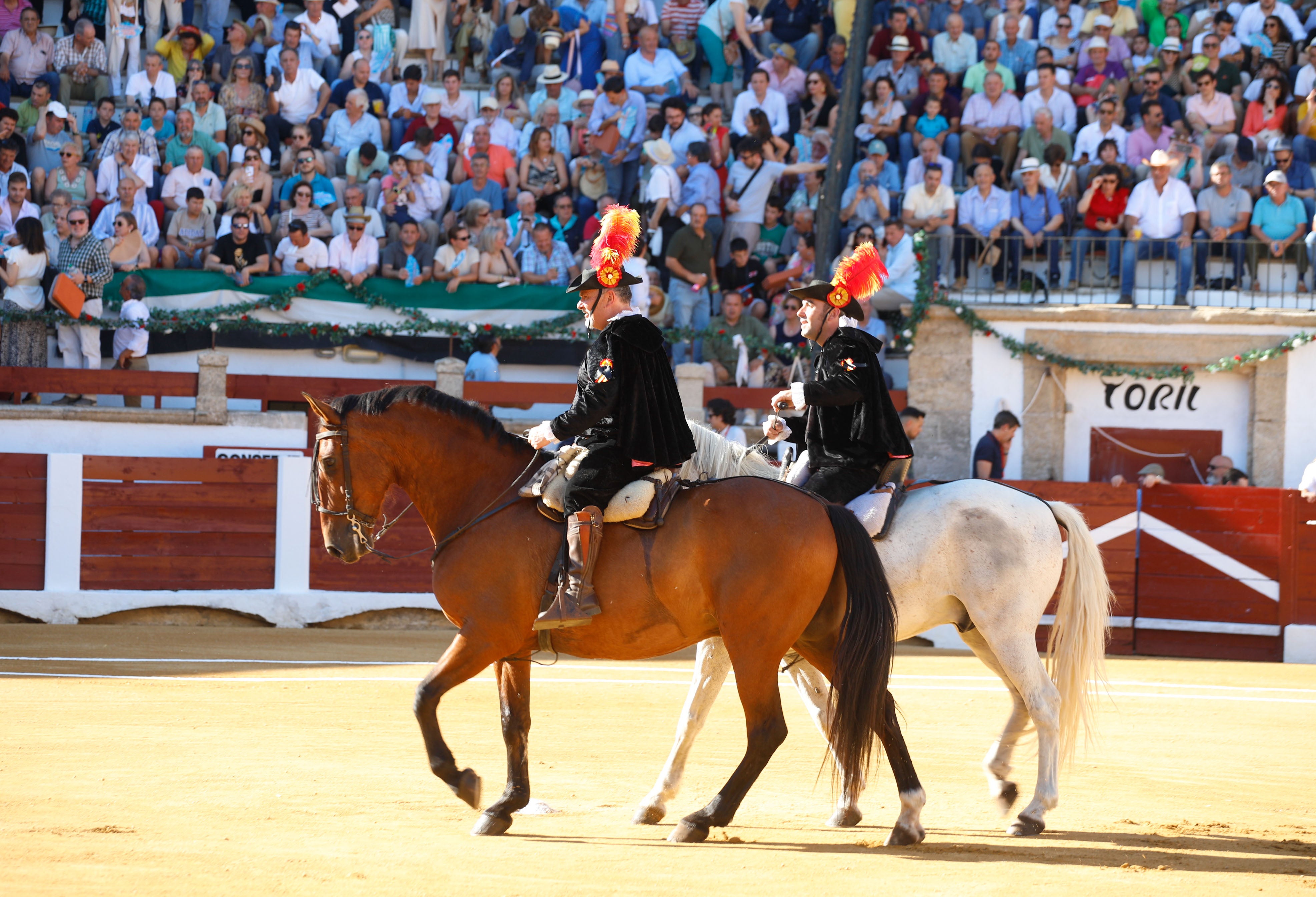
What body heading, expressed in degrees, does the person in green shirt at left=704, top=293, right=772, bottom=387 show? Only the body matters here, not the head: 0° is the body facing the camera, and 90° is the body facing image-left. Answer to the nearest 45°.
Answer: approximately 0°

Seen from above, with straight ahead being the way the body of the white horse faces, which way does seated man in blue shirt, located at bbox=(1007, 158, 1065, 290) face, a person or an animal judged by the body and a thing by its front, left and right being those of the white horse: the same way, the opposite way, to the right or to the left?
to the left

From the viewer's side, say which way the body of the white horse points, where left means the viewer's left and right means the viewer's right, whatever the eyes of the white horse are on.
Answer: facing to the left of the viewer

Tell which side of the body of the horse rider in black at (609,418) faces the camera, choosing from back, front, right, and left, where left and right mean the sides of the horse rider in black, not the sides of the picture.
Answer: left
